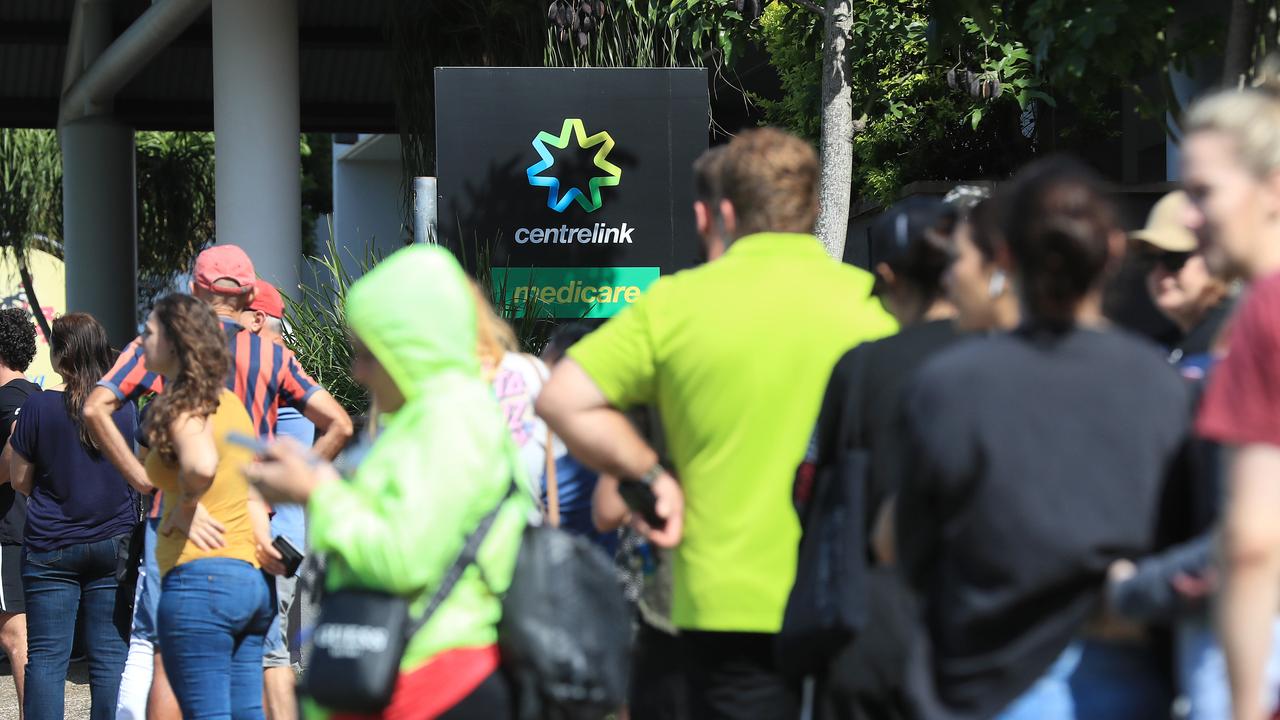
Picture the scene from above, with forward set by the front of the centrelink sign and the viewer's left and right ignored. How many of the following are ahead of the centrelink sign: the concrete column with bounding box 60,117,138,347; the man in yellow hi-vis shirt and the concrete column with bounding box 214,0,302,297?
1

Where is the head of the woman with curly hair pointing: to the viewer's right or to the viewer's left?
to the viewer's left

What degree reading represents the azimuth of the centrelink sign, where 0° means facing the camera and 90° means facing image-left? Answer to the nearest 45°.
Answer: approximately 0°

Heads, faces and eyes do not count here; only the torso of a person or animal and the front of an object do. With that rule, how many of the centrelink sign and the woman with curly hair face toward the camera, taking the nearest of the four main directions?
1

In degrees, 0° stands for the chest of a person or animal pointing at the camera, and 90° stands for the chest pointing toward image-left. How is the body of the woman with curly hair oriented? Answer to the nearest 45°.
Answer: approximately 135°

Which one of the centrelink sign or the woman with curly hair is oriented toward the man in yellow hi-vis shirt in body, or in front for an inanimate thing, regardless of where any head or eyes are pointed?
the centrelink sign

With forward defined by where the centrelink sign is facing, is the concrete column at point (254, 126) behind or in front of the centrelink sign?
behind

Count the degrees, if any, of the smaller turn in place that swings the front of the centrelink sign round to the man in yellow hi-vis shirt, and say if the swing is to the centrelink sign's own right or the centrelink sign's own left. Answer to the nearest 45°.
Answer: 0° — it already faces them
